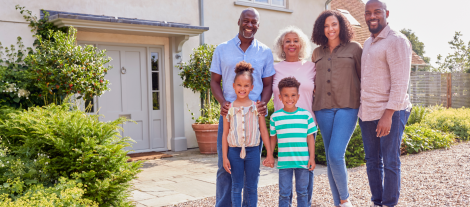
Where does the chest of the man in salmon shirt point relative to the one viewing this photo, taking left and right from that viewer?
facing the viewer and to the left of the viewer

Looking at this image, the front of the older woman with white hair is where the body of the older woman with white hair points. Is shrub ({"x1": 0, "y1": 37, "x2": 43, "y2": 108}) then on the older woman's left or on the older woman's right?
on the older woman's right

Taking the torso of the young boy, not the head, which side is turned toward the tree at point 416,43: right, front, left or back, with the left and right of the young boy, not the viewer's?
back

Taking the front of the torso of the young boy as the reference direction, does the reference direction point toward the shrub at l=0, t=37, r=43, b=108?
no

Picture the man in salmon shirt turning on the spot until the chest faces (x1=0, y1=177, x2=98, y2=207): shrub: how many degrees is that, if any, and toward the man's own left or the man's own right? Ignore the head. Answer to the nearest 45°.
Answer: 0° — they already face it

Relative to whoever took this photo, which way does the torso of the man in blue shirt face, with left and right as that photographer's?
facing the viewer

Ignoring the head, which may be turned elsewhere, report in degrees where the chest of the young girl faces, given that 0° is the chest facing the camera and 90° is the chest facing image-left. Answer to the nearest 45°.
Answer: approximately 0°

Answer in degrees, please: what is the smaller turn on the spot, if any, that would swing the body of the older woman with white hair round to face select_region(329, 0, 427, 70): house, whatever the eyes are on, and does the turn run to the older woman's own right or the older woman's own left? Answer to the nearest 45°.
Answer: approximately 180°

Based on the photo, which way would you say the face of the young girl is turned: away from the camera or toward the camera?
toward the camera

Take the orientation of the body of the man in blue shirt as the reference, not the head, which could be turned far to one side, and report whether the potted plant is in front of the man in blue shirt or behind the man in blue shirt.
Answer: behind

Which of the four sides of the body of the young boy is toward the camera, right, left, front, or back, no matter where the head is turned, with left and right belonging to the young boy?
front

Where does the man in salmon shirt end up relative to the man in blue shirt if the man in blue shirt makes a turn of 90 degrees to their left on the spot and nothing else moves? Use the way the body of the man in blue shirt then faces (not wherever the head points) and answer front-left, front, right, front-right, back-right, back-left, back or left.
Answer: front

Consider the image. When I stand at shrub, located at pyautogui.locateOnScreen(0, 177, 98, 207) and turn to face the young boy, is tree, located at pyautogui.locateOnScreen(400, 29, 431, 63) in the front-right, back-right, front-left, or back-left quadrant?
front-left

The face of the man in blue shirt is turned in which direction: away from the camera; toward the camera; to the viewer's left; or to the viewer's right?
toward the camera

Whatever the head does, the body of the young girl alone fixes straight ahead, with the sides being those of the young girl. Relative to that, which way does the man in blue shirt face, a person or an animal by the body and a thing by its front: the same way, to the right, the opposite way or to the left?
the same way

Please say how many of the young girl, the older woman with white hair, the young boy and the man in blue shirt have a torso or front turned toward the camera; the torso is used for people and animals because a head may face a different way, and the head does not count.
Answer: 4

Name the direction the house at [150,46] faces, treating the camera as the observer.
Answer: facing the viewer and to the right of the viewer
